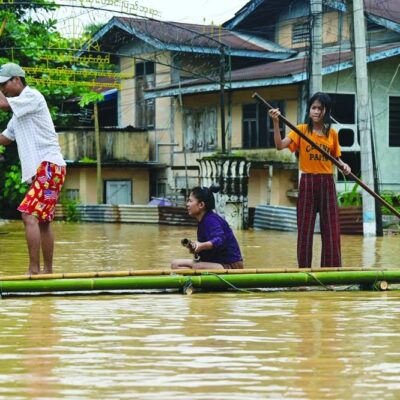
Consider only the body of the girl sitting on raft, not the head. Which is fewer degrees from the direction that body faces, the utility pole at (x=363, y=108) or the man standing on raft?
the man standing on raft

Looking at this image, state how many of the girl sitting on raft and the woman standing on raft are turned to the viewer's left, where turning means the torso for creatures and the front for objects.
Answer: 1

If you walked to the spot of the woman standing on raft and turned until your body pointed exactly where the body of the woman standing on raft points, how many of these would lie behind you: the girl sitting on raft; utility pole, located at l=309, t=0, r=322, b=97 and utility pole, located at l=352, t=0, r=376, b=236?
2

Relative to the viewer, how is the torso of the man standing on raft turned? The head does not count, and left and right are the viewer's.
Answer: facing to the left of the viewer

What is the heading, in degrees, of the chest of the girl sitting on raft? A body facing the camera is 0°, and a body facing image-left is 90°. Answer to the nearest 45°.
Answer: approximately 90°

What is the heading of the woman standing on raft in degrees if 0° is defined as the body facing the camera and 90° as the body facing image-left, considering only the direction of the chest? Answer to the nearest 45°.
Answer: approximately 0°

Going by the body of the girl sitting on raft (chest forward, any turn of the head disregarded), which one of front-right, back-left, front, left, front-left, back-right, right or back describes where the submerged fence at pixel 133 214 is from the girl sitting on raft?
right

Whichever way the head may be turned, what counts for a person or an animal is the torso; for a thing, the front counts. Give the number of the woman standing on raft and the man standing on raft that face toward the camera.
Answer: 1

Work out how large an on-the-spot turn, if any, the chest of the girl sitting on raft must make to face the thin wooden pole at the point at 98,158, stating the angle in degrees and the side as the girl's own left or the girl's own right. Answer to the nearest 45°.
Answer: approximately 90° to the girl's own right

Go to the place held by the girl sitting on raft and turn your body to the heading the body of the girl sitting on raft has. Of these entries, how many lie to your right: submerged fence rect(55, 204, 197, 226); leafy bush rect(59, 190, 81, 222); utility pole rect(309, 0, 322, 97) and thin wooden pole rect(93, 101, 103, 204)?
4

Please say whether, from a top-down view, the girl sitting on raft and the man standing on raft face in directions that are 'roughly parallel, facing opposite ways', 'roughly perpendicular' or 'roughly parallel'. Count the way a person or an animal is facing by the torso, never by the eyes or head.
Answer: roughly parallel

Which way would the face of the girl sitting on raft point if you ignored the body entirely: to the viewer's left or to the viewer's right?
to the viewer's left

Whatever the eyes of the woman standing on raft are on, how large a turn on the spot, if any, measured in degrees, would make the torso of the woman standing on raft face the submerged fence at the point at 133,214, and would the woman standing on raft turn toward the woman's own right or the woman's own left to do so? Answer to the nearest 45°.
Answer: approximately 180°

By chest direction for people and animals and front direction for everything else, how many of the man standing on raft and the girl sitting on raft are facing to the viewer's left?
2

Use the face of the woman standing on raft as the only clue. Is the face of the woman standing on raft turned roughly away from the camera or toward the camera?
toward the camera

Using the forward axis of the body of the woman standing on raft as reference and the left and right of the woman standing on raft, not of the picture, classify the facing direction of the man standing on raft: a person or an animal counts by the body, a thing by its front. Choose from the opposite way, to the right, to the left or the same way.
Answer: to the right
